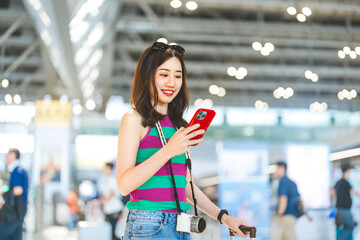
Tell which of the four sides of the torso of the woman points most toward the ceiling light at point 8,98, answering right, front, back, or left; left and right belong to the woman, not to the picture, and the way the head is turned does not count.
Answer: back

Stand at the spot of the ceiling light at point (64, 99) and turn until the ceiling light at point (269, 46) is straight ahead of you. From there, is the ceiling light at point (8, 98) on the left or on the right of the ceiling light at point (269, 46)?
right

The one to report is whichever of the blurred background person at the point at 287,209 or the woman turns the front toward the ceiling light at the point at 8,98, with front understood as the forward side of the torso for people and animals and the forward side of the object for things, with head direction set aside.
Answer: the blurred background person

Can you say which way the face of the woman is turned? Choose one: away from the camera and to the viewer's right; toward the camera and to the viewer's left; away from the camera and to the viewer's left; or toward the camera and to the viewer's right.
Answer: toward the camera and to the viewer's right

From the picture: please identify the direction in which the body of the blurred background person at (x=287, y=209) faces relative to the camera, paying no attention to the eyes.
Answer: to the viewer's left

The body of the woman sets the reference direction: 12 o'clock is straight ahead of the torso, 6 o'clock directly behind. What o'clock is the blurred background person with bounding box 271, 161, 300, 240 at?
The blurred background person is roughly at 8 o'clock from the woman.

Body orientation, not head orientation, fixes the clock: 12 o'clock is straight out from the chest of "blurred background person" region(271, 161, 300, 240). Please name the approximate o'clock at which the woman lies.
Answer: The woman is roughly at 9 o'clock from the blurred background person.
